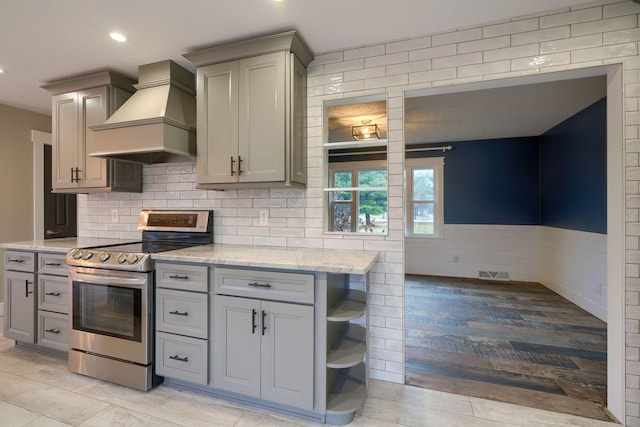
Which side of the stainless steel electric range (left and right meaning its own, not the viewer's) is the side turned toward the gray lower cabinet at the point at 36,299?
right

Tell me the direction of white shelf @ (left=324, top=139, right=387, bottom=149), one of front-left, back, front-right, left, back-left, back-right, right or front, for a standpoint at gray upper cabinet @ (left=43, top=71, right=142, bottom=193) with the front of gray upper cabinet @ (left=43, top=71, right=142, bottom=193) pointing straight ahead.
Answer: left

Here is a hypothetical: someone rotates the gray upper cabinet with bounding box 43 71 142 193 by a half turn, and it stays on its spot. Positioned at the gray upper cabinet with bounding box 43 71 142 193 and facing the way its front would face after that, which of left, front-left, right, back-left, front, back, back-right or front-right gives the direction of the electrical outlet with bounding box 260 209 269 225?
right

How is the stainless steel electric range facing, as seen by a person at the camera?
facing the viewer and to the left of the viewer

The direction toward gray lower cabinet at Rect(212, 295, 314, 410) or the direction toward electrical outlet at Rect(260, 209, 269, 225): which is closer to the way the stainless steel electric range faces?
the gray lower cabinet

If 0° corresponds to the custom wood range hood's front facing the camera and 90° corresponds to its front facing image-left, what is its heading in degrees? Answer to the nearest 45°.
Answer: approximately 45°

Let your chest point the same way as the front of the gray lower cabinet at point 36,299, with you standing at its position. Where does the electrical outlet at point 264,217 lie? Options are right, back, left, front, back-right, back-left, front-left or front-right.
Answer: left

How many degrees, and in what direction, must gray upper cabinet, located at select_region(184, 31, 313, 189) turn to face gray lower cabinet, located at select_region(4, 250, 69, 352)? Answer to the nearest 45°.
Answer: approximately 90° to its right

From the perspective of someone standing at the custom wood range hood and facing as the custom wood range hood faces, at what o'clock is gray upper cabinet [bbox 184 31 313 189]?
The gray upper cabinet is roughly at 9 o'clock from the custom wood range hood.

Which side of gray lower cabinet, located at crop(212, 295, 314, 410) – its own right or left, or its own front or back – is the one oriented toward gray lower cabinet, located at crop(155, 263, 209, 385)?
right
